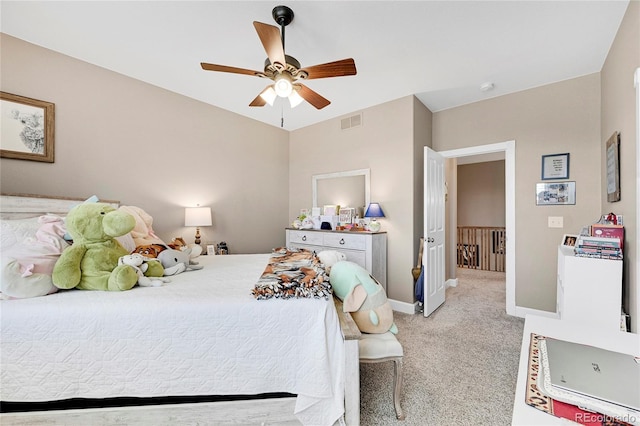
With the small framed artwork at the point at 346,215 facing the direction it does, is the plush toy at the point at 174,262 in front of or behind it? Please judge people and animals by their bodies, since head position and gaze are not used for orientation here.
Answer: in front

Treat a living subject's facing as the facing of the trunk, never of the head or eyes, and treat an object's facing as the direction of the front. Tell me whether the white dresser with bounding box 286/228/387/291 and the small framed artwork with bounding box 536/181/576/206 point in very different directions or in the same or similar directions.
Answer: same or similar directions

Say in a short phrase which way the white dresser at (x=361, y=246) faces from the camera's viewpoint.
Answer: facing the viewer and to the left of the viewer

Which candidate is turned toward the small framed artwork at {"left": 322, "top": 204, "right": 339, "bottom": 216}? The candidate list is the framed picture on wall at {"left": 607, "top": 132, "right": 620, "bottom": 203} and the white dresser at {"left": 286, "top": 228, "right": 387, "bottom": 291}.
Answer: the framed picture on wall

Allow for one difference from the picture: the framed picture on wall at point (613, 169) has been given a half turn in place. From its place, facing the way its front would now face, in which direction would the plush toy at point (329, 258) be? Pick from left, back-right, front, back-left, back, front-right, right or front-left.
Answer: back-right

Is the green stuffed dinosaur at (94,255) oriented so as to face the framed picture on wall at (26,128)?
no

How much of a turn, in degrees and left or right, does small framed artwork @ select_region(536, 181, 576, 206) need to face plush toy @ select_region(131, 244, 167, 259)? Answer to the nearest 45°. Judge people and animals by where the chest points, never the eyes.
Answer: approximately 45° to its right

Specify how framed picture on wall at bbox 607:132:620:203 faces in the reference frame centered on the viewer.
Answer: facing to the left of the viewer

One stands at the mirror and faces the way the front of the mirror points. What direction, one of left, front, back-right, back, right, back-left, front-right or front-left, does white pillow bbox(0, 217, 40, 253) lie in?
front

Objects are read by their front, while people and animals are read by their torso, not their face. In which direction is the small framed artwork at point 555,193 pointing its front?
toward the camera

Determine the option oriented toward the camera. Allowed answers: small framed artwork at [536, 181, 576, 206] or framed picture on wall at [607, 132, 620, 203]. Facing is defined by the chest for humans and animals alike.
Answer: the small framed artwork

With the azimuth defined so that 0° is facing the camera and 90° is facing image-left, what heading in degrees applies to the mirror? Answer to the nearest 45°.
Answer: approximately 45°

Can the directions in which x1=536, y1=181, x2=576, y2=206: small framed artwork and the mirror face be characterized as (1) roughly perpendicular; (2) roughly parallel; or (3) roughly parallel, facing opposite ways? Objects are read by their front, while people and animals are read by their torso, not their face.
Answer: roughly parallel

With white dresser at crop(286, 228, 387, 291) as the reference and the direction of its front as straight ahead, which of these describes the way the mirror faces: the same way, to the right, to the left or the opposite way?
the same way

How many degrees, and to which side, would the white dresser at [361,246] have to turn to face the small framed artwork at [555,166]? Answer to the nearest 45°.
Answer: approximately 135° to its left

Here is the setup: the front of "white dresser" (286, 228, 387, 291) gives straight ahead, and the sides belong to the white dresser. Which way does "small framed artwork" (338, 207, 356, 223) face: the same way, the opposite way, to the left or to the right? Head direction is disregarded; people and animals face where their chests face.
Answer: the same way

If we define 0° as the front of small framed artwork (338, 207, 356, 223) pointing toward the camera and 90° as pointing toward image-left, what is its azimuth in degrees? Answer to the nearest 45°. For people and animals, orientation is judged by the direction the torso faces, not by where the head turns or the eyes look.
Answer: approximately 45°

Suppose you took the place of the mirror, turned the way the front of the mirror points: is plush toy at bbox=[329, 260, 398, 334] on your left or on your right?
on your left

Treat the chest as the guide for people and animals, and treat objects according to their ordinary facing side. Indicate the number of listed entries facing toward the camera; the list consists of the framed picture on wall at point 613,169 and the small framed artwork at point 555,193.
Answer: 1

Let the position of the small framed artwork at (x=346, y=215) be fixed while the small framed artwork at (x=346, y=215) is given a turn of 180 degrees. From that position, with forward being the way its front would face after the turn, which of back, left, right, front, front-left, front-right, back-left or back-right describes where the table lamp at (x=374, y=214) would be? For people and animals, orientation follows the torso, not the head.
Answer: right

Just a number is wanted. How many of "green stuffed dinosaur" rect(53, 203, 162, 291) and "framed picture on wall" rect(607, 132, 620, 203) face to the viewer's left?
1
